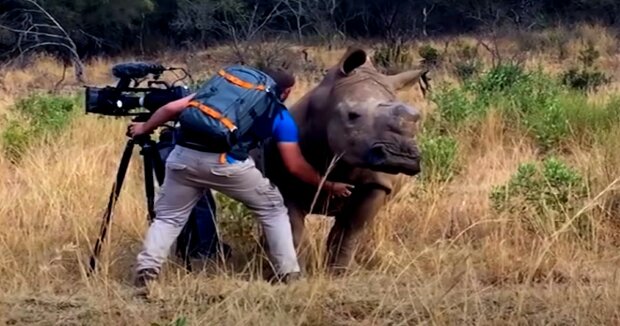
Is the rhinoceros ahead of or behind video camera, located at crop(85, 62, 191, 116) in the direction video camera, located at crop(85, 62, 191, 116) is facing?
behind

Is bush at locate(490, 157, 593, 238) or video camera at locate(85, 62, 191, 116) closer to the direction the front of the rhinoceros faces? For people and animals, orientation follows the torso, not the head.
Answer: the bush

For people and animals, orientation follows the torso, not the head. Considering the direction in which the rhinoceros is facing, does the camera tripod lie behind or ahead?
behind

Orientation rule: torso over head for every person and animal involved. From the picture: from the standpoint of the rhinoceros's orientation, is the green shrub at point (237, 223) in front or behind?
behind

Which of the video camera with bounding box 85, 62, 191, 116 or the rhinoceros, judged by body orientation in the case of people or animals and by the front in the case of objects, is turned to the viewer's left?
the video camera

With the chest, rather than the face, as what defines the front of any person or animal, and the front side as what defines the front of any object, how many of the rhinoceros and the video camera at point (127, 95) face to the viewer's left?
1

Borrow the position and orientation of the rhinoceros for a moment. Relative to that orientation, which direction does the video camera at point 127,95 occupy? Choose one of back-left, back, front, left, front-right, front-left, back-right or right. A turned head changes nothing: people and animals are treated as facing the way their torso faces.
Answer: back-right

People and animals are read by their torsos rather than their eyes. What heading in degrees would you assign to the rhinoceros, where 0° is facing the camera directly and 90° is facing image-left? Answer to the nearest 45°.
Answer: approximately 315°

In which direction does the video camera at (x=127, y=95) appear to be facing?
to the viewer's left

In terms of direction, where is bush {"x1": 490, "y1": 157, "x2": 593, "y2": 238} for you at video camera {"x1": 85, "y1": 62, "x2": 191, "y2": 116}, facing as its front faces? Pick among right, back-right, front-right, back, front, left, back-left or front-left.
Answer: back
